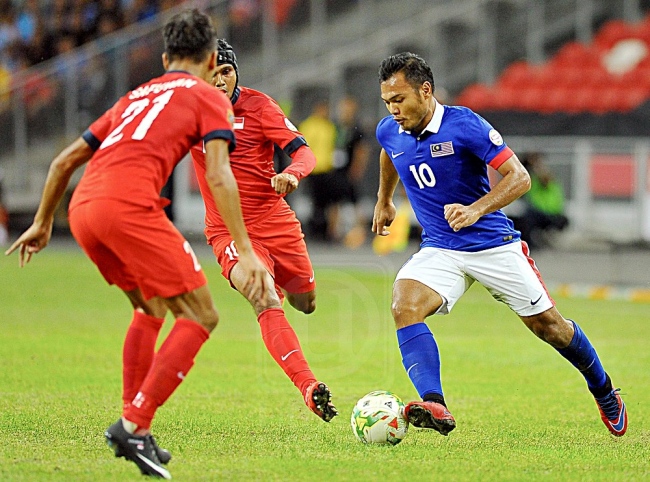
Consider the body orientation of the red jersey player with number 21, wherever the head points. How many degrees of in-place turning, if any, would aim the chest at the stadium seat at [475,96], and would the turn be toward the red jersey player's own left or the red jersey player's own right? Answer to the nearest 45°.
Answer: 0° — they already face it

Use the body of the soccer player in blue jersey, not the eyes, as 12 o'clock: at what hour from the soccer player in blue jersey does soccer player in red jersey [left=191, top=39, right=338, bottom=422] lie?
The soccer player in red jersey is roughly at 2 o'clock from the soccer player in blue jersey.

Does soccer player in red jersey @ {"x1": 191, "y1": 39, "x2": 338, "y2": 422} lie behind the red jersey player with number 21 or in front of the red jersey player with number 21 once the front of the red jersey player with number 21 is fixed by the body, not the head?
in front

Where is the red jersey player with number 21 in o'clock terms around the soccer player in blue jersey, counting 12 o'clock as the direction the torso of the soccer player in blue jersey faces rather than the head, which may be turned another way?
The red jersey player with number 21 is roughly at 12 o'clock from the soccer player in blue jersey.

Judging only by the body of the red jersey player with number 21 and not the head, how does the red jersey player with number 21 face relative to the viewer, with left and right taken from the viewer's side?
facing away from the viewer and to the right of the viewer

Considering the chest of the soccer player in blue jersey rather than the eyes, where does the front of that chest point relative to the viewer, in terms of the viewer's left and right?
facing the viewer and to the left of the viewer

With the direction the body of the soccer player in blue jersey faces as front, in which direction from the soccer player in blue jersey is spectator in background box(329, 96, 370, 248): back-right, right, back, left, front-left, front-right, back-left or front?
back-right

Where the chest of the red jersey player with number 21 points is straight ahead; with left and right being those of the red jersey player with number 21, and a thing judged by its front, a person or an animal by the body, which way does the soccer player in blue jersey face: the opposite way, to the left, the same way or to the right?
the opposite way

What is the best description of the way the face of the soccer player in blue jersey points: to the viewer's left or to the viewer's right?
to the viewer's left

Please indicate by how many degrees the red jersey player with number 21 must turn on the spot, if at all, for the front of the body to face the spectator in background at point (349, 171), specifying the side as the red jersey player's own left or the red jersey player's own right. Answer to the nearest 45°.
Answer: approximately 45° to the red jersey player's own left

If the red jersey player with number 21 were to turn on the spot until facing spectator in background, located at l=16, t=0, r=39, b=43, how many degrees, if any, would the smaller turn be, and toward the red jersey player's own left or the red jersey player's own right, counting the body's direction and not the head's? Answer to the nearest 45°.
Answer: approximately 45° to the red jersey player's own left

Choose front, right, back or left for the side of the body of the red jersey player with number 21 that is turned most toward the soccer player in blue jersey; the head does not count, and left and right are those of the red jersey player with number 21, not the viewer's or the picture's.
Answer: front

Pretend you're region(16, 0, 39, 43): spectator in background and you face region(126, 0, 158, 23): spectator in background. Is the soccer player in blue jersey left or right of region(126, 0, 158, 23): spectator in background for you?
right

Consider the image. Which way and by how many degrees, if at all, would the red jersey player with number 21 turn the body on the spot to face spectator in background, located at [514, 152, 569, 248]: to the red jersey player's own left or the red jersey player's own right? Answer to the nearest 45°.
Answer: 0° — they already face them

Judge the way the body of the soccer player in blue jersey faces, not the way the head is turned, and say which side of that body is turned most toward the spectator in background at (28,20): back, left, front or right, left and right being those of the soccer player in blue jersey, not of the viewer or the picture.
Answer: right
